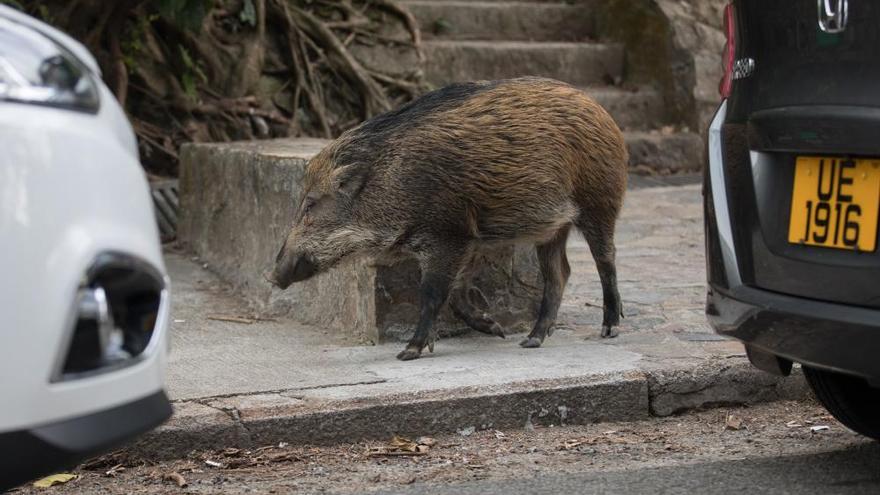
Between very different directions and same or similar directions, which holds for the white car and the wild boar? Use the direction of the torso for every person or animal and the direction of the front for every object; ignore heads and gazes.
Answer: very different directions

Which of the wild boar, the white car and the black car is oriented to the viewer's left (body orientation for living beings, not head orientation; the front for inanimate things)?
the wild boar

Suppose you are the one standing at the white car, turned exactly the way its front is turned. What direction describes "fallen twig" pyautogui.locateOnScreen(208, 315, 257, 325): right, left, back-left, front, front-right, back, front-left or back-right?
back-left

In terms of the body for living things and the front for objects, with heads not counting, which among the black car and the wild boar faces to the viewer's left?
the wild boar

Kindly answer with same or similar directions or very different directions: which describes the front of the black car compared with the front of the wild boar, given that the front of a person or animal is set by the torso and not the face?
very different directions

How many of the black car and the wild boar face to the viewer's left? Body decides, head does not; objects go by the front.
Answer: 1

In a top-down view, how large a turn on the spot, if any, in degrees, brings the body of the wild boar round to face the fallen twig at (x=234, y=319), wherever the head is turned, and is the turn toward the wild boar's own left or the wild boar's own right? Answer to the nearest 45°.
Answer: approximately 45° to the wild boar's own right

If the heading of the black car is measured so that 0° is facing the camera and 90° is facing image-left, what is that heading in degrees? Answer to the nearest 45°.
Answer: approximately 225°

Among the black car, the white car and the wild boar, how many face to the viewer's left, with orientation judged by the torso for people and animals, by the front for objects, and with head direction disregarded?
1

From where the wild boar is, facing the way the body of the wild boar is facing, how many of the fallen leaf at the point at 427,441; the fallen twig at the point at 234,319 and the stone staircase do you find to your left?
1

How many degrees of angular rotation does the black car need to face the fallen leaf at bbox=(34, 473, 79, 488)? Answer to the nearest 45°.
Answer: approximately 135° to its left

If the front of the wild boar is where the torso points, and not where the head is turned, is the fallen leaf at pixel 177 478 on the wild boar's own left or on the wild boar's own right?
on the wild boar's own left

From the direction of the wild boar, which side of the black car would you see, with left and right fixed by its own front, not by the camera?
left

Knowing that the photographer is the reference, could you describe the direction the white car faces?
facing the viewer and to the right of the viewer

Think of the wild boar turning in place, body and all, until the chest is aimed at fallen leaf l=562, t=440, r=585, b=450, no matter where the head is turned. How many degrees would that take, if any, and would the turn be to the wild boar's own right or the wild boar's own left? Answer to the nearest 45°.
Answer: approximately 90° to the wild boar's own left

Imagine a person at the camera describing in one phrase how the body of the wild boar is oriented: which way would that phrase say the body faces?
to the viewer's left
